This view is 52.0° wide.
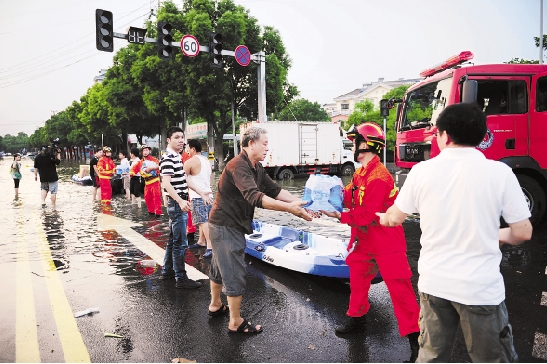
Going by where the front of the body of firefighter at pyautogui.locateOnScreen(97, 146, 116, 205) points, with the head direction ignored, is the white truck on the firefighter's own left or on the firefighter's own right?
on the firefighter's own left

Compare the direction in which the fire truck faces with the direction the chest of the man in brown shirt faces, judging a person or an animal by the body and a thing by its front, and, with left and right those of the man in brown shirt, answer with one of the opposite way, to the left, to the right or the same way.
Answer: the opposite way

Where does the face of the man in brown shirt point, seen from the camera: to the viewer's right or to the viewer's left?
to the viewer's right

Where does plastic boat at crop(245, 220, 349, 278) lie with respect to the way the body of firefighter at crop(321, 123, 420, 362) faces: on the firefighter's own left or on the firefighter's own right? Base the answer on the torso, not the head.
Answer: on the firefighter's own right

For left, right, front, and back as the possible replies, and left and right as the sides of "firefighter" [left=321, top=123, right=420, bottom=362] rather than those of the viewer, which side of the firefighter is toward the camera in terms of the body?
left

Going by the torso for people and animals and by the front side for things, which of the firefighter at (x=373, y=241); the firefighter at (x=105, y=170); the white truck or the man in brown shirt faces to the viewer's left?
the firefighter at (x=373, y=241)

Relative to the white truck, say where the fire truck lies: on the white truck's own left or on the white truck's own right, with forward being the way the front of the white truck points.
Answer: on the white truck's own right

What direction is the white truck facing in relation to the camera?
to the viewer's right

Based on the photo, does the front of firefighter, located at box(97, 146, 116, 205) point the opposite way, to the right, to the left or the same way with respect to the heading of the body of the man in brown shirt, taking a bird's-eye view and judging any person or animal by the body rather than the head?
to the right

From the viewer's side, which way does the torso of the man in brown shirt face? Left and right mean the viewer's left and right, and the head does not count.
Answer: facing to the right of the viewer

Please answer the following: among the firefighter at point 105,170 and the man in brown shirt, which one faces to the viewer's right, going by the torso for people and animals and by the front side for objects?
the man in brown shirt

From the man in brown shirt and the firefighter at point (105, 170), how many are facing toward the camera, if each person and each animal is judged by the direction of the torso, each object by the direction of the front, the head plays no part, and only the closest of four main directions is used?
1

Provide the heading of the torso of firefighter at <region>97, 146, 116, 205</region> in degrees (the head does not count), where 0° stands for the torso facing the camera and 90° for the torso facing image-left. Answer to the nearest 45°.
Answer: approximately 0°
